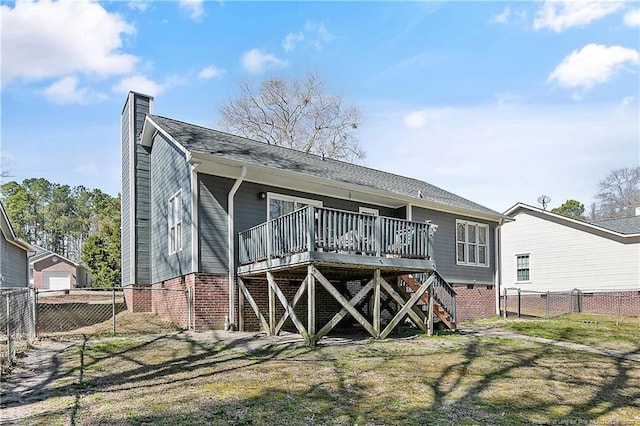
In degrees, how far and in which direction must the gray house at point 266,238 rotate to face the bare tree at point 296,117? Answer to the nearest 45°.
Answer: approximately 45° to its right

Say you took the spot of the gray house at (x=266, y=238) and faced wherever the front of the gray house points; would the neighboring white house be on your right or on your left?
on your right

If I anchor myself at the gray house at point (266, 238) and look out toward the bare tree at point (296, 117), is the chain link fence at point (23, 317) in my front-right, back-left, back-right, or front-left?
back-left

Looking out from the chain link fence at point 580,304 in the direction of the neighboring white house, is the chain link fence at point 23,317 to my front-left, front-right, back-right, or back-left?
back-left

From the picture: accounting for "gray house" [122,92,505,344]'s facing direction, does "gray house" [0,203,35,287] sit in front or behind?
in front

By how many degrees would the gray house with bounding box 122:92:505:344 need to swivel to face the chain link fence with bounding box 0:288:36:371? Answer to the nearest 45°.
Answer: approximately 90° to its left

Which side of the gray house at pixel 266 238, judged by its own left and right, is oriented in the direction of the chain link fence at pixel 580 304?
right

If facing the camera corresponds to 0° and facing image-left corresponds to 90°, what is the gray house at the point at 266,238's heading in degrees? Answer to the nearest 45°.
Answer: approximately 135°
